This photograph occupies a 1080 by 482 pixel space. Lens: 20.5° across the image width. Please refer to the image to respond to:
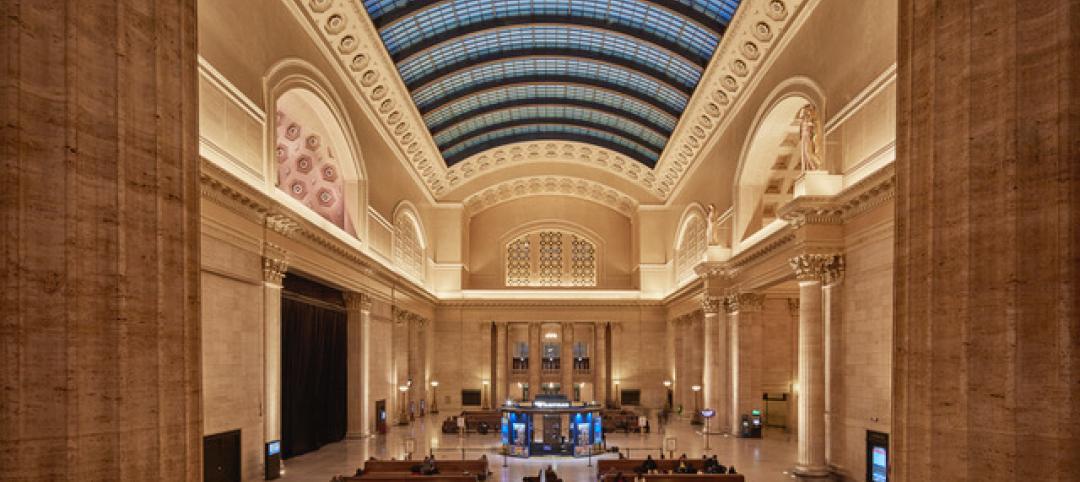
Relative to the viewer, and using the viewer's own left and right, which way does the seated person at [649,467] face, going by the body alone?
facing away from the viewer

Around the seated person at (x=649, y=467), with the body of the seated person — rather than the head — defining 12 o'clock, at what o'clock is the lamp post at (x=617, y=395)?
The lamp post is roughly at 12 o'clock from the seated person.

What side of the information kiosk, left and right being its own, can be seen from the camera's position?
front

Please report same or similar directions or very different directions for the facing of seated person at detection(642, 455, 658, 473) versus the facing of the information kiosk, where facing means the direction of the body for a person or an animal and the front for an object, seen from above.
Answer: very different directions
